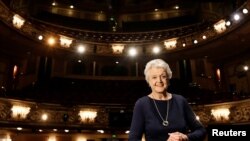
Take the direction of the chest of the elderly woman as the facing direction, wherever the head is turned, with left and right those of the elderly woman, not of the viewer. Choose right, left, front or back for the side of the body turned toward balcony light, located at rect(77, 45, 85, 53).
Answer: back

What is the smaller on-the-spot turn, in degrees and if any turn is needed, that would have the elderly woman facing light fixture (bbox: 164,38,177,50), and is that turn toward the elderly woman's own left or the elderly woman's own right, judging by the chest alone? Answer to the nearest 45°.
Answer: approximately 180°

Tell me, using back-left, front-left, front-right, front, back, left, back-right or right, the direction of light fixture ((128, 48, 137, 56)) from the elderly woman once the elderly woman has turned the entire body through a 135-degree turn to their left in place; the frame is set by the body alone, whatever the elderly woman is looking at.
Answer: front-left

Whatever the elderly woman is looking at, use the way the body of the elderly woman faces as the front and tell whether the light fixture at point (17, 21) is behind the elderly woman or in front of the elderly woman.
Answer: behind

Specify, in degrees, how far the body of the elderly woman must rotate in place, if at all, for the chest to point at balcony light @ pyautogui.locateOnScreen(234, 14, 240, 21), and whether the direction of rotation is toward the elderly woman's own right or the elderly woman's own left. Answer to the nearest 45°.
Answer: approximately 180°

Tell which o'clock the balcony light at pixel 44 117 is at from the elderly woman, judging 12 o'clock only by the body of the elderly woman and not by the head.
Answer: The balcony light is roughly at 5 o'clock from the elderly woman.

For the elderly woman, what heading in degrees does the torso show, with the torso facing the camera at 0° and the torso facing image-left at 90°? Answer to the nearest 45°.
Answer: approximately 0°

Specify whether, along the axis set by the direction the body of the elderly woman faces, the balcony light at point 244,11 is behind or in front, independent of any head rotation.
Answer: behind

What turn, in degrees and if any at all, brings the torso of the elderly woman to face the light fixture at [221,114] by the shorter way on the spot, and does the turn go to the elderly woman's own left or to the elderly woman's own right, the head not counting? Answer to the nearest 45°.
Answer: approximately 180°

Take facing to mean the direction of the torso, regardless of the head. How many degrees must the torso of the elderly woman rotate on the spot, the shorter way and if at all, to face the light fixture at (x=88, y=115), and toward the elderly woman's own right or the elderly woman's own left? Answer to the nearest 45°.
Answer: approximately 180°
